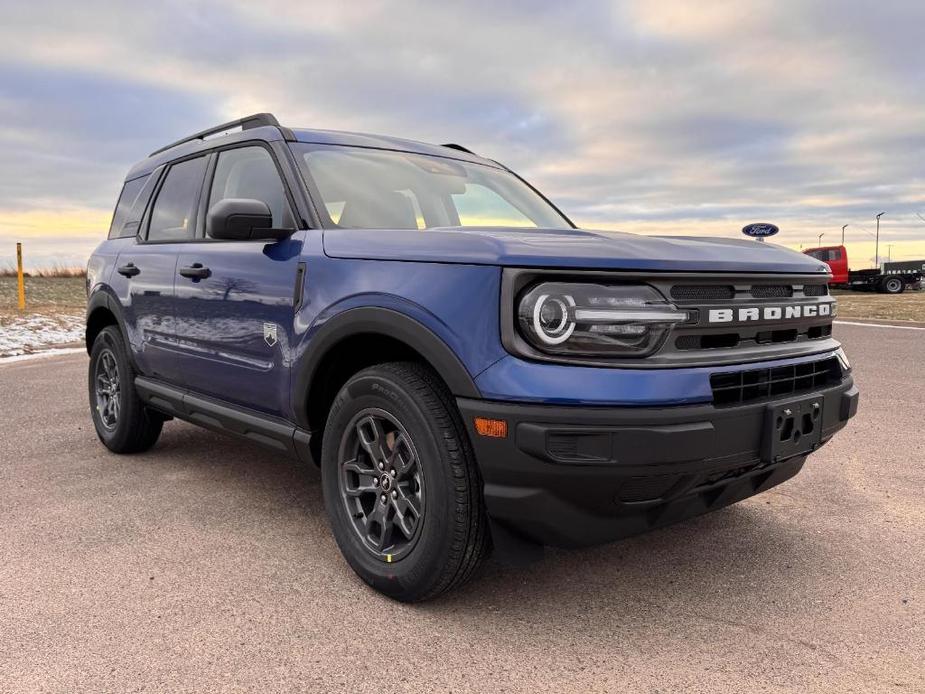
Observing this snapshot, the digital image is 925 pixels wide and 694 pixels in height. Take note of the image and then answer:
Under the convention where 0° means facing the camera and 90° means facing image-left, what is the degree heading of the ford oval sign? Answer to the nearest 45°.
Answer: approximately 0°

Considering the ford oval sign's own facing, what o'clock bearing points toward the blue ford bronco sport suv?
The blue ford bronco sport suv is roughly at 12 o'clock from the ford oval sign.

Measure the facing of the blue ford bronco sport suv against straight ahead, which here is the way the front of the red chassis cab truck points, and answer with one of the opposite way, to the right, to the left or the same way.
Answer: the opposite way

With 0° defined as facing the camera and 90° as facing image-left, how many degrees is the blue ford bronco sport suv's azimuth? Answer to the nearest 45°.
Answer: approximately 315°

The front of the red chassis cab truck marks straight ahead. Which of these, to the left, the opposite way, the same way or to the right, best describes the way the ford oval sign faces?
to the left

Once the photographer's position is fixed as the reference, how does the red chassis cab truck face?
facing to the left of the viewer

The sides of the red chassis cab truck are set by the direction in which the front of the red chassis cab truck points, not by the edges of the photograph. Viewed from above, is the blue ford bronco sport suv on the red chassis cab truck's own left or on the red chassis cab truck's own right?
on the red chassis cab truck's own left

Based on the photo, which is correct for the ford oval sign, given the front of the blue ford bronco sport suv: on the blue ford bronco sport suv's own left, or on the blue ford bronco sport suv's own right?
on the blue ford bronco sport suv's own left
